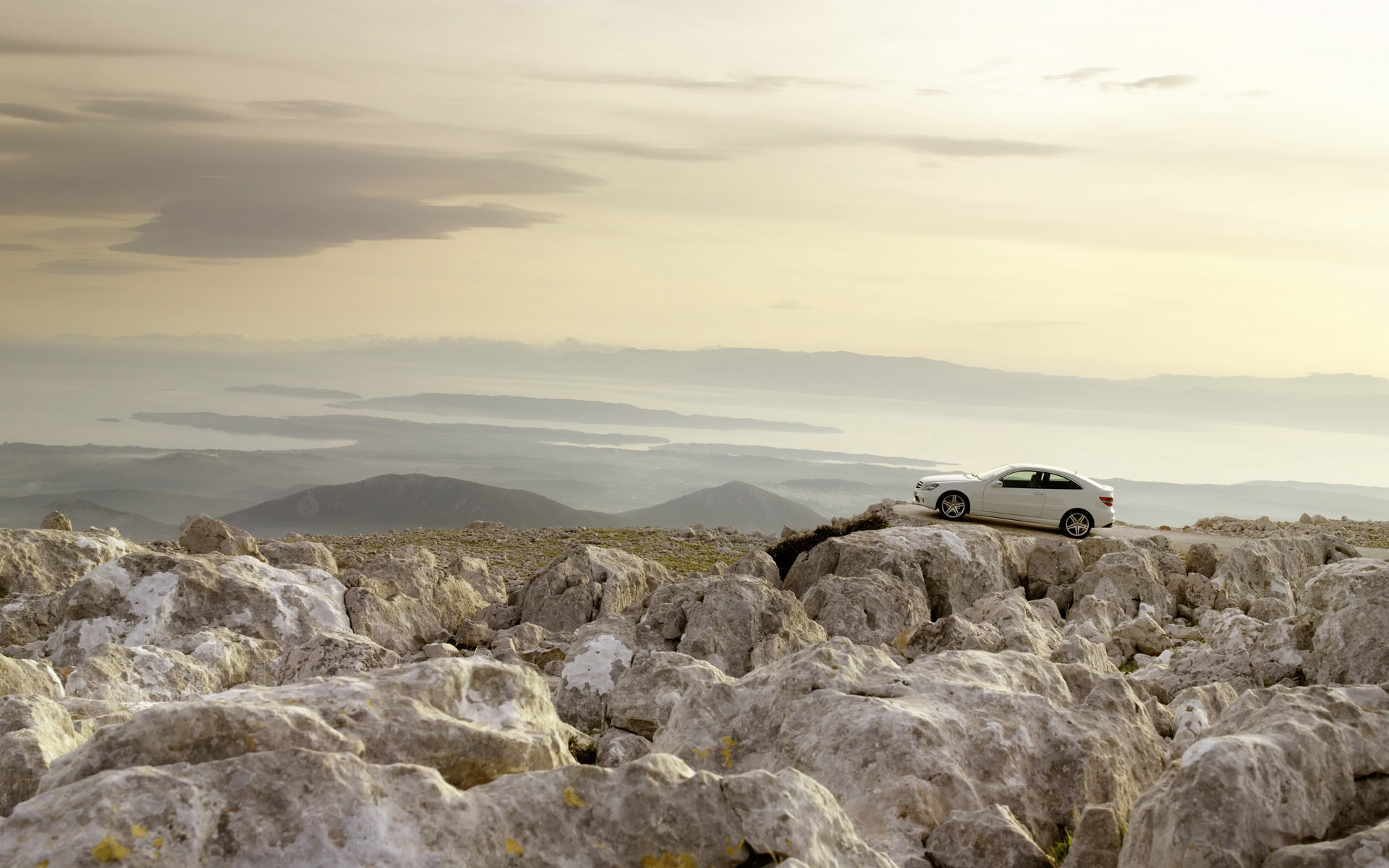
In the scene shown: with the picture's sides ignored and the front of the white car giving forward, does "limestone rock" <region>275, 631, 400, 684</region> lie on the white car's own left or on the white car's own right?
on the white car's own left

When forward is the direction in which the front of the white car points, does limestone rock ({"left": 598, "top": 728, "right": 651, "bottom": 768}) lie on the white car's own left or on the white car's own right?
on the white car's own left

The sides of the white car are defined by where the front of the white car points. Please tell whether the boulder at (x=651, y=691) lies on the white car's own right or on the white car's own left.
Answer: on the white car's own left

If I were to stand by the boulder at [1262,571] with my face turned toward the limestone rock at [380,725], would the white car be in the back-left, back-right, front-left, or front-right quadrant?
back-right

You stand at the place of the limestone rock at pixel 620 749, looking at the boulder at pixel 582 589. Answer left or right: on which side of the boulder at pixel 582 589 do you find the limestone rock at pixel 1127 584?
right

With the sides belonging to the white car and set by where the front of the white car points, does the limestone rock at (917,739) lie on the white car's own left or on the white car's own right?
on the white car's own left

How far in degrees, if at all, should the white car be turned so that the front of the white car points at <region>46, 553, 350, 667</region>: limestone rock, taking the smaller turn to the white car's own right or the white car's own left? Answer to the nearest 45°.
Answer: approximately 45° to the white car's own left

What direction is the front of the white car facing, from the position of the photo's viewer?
facing to the left of the viewer

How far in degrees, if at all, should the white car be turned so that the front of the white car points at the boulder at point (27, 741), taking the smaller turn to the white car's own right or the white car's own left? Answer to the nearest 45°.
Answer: approximately 90° to the white car's own left

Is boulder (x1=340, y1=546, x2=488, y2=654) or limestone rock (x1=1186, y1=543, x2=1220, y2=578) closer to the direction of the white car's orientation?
the boulder

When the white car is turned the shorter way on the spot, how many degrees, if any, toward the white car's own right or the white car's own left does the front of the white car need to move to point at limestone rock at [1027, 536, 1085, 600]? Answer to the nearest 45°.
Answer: approximately 90° to the white car's own left
